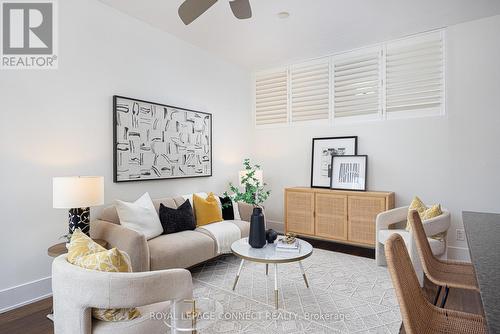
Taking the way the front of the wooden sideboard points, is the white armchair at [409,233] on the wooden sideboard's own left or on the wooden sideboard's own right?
on the wooden sideboard's own left

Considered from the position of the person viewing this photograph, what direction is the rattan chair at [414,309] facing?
facing to the right of the viewer

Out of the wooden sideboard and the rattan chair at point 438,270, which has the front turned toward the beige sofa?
the wooden sideboard

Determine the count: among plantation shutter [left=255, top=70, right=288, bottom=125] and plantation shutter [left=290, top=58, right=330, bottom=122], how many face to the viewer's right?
0

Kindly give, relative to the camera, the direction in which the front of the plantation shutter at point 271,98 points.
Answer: facing the viewer and to the left of the viewer

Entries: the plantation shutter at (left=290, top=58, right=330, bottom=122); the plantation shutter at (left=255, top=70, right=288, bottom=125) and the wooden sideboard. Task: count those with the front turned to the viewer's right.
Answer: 0

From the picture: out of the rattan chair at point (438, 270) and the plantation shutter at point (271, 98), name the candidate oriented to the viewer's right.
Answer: the rattan chair

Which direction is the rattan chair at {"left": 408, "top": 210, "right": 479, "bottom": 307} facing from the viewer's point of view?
to the viewer's right

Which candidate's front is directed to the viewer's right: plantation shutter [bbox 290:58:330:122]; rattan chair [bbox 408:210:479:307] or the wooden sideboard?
the rattan chair

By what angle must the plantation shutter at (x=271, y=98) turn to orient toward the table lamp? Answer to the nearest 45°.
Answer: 0° — it already faces it

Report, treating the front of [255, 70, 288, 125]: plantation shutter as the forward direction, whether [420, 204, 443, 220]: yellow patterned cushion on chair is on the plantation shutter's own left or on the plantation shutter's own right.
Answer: on the plantation shutter's own left

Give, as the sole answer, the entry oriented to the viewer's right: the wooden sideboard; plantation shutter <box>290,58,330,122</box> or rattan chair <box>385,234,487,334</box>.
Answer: the rattan chair
